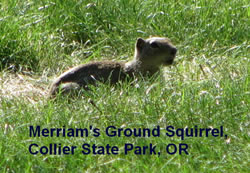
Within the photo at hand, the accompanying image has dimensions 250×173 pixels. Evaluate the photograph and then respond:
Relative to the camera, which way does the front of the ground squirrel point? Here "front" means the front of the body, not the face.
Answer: to the viewer's right
